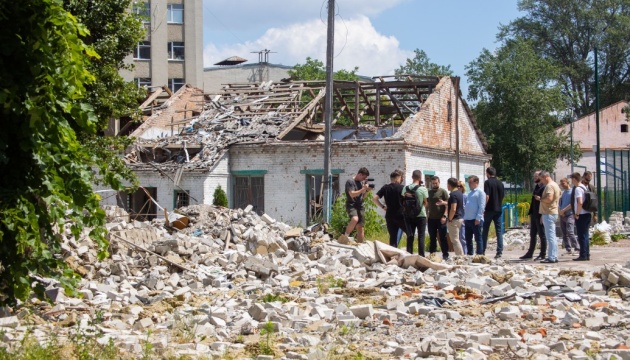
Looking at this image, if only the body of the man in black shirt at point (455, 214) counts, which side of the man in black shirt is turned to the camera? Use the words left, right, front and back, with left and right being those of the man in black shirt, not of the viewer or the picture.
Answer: left

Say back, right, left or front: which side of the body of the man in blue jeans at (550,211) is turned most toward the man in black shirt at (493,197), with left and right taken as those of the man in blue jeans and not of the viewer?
front

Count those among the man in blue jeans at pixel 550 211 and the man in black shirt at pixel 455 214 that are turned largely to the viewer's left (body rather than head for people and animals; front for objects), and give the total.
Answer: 2

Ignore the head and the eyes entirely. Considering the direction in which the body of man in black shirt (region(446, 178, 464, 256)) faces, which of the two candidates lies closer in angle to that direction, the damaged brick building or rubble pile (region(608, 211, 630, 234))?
the damaged brick building

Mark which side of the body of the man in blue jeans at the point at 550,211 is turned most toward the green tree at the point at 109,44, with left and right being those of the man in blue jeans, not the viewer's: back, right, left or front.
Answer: front

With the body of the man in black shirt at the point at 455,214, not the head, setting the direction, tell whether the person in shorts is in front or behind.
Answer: in front

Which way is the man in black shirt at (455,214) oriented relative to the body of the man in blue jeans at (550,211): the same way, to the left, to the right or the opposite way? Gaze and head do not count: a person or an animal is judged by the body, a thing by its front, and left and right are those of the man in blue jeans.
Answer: the same way

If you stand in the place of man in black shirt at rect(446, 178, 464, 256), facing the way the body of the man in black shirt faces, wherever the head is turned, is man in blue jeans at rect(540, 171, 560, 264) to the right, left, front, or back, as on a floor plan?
back

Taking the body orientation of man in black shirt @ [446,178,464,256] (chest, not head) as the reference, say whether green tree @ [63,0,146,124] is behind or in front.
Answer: in front

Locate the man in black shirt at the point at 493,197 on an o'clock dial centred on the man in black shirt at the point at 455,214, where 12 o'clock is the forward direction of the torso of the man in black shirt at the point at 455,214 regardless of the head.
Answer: the man in black shirt at the point at 493,197 is roughly at 5 o'clock from the man in black shirt at the point at 455,214.

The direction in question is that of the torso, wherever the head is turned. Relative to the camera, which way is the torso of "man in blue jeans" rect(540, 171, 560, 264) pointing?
to the viewer's left

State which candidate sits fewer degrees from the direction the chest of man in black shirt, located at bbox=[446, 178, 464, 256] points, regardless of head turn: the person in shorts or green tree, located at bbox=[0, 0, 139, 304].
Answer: the person in shorts
